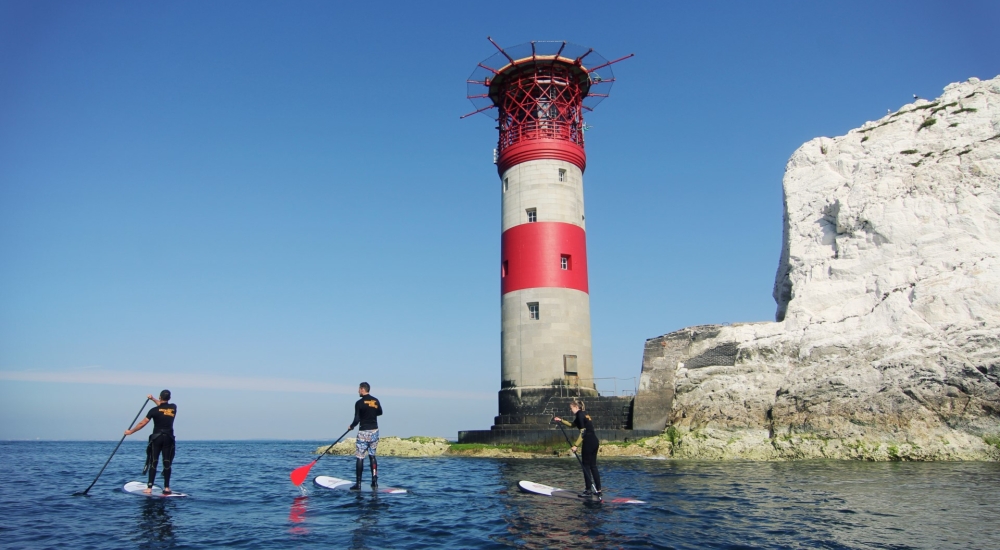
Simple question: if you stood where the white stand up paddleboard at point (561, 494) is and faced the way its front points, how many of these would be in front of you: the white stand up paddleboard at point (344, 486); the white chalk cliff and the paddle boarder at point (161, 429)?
2

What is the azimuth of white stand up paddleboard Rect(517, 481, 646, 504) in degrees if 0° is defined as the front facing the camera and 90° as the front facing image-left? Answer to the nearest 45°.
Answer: approximately 90°

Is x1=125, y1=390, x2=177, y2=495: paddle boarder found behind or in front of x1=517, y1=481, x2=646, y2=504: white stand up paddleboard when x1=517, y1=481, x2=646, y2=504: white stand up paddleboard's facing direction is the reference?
in front

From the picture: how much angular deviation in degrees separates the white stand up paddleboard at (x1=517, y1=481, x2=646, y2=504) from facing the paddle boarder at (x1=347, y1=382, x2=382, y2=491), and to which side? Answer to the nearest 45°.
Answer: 0° — it already faces them

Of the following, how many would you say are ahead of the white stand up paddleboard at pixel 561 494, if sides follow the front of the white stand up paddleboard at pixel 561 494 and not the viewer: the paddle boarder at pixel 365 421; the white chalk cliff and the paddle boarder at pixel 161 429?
2

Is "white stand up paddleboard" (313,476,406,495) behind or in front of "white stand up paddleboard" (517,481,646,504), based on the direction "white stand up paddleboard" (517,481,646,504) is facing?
in front
